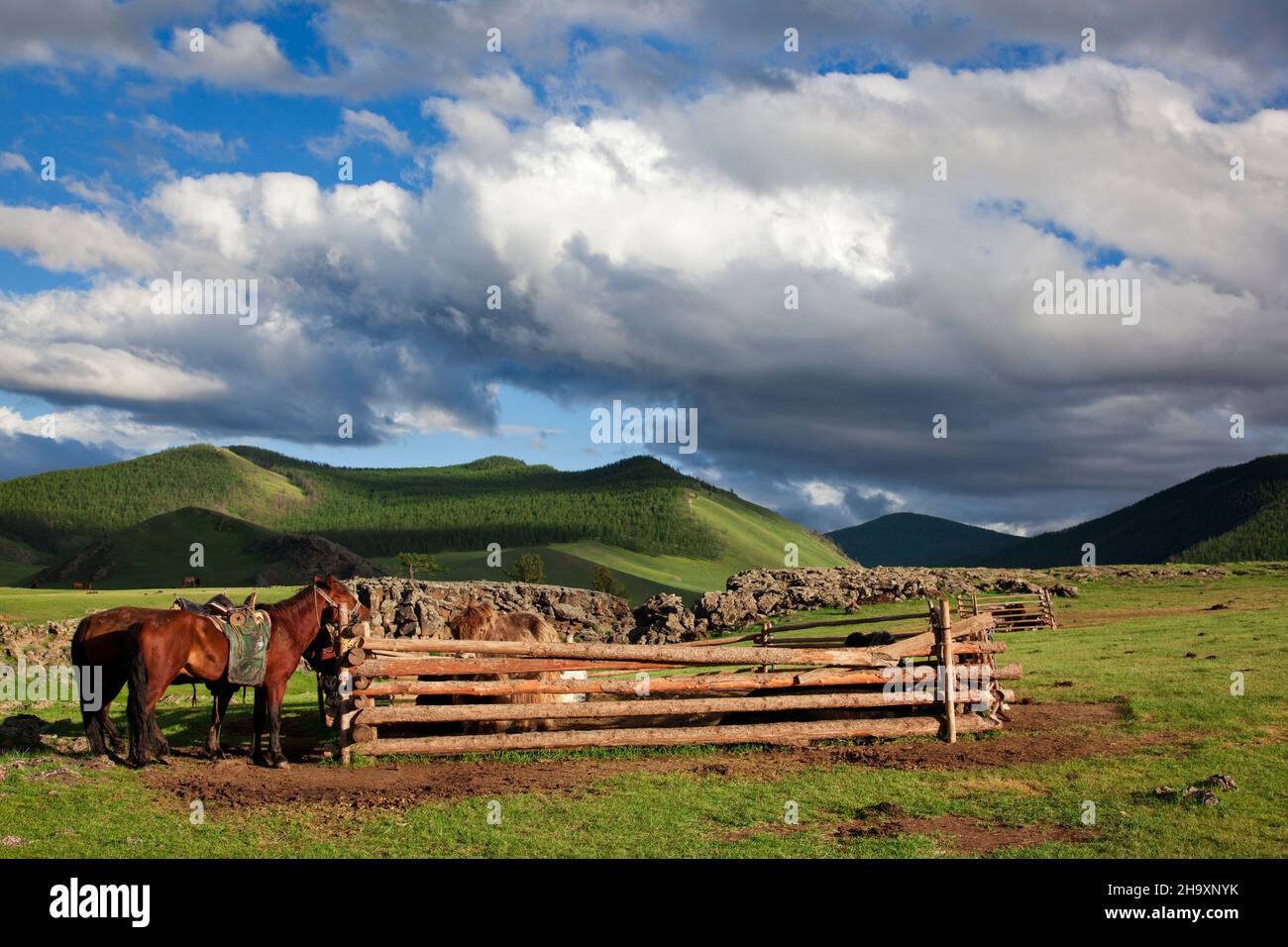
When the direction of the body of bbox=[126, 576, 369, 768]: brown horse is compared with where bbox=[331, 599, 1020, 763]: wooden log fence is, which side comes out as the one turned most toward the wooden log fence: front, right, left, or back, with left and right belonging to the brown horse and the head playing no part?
front

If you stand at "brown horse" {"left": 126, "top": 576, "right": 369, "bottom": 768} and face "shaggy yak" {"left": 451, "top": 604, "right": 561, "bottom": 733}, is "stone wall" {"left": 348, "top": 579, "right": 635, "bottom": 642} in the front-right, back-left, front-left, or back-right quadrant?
front-left

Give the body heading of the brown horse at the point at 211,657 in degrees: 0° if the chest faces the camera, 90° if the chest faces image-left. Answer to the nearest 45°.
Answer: approximately 270°

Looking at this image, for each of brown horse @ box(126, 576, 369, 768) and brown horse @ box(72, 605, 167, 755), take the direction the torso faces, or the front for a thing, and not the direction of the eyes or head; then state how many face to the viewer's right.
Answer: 2

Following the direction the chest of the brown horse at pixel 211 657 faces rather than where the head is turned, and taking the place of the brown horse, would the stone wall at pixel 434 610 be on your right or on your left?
on your left

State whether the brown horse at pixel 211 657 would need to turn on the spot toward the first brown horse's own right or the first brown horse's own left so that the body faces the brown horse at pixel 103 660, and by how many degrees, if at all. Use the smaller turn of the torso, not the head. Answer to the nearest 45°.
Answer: approximately 180°

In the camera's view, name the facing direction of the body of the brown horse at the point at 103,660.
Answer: to the viewer's right
